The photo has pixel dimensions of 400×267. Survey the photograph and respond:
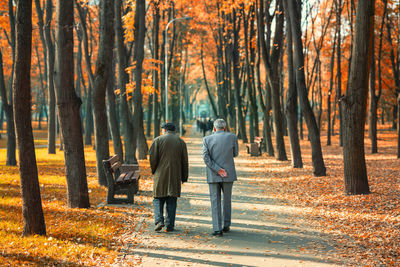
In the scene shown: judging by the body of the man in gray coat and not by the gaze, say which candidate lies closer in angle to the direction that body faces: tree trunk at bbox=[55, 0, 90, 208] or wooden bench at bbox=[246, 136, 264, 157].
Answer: the wooden bench

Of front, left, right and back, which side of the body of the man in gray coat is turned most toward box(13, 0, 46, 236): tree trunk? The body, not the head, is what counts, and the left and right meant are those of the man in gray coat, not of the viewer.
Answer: left

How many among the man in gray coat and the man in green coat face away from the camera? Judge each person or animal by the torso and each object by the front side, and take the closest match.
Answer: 2

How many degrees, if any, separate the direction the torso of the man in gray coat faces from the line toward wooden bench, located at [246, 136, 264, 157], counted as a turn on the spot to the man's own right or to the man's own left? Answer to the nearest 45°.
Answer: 0° — they already face it

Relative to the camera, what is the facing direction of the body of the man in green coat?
away from the camera

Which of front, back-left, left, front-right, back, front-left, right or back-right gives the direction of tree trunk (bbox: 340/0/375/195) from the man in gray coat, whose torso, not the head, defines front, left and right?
front-right

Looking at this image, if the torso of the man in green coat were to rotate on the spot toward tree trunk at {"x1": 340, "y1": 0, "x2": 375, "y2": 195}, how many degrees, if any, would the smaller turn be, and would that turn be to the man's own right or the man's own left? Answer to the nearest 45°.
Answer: approximately 45° to the man's own right

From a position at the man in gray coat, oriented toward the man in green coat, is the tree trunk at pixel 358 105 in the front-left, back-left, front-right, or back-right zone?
back-right

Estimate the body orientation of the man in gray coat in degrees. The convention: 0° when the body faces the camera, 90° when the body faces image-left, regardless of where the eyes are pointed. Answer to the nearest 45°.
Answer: approximately 180°

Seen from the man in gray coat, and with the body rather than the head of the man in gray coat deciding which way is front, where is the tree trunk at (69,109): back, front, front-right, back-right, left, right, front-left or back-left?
front-left

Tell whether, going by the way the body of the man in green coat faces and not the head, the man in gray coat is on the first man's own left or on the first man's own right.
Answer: on the first man's own right
